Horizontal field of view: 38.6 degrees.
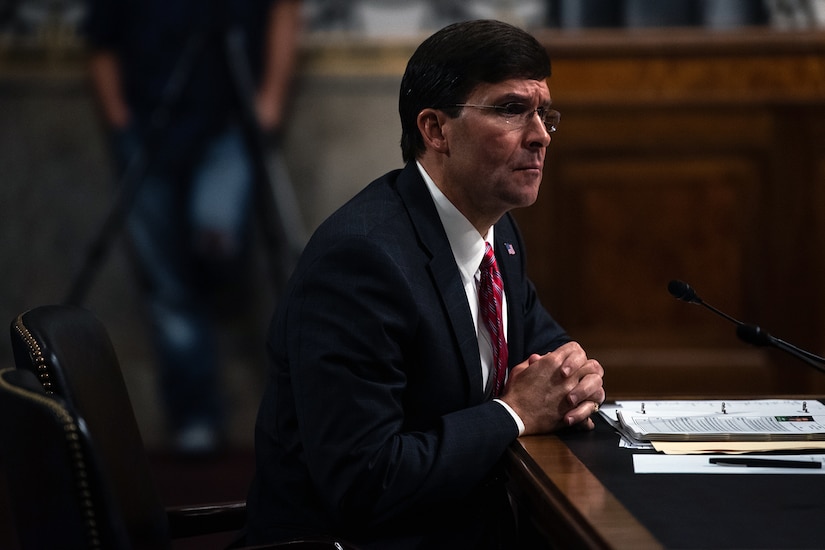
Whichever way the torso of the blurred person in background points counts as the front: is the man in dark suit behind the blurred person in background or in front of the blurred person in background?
in front

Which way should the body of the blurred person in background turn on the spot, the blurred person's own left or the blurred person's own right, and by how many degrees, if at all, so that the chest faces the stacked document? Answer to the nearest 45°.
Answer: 0° — they already face it

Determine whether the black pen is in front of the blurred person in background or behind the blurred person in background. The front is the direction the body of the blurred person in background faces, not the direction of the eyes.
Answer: in front

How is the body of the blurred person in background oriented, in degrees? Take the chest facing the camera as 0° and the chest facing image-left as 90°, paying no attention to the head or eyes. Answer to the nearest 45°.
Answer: approximately 0°

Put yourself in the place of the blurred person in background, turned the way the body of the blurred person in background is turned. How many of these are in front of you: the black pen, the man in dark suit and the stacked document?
3
